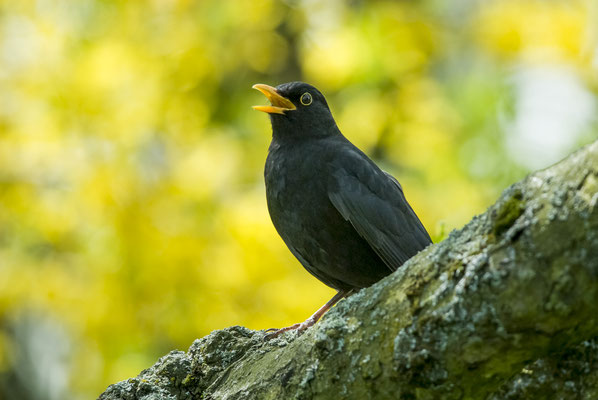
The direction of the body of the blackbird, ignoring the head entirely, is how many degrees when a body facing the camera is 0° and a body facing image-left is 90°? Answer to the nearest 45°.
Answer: approximately 90°
